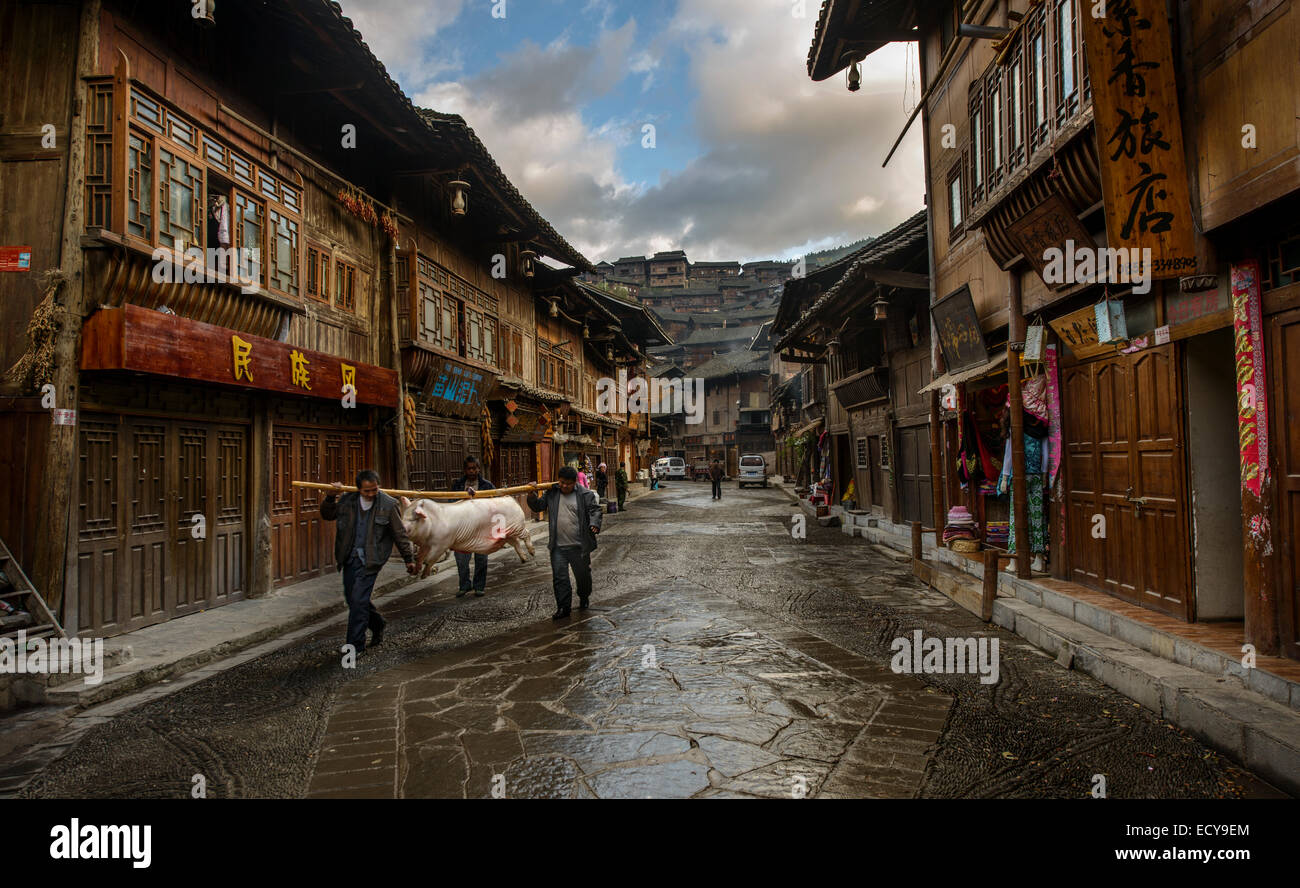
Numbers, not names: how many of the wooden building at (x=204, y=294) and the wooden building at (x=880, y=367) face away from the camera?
0

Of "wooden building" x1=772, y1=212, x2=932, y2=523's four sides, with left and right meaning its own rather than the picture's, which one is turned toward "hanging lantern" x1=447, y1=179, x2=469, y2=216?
front

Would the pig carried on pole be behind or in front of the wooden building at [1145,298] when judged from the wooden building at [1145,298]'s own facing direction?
in front

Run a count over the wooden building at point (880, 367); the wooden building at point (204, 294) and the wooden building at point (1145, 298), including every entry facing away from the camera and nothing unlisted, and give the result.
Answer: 0

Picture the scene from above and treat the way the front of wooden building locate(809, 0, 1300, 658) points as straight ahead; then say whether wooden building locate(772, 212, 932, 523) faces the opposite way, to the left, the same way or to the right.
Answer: the same way

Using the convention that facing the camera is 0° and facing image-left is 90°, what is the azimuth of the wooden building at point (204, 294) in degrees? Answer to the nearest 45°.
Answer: approximately 315°

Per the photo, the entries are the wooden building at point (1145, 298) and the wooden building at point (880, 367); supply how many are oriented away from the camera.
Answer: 0

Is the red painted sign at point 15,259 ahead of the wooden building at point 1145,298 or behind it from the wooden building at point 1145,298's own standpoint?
ahead

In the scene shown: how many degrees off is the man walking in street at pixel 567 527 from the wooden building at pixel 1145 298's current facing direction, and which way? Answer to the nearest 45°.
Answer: approximately 45° to its right

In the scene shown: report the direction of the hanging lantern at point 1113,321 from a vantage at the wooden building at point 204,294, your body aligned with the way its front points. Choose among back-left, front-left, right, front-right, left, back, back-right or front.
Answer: front

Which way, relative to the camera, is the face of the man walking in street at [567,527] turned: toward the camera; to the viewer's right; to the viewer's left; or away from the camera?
toward the camera

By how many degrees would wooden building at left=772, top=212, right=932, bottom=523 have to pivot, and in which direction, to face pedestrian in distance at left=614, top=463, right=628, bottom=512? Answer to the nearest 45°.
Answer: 0° — it already faces them

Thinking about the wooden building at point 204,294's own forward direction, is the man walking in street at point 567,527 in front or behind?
in front

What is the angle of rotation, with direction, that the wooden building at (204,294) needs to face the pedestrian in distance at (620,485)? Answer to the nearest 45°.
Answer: approximately 90° to its left

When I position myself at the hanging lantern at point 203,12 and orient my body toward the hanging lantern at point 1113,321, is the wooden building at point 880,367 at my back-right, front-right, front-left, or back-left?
front-left

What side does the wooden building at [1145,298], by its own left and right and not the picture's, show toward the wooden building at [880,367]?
right

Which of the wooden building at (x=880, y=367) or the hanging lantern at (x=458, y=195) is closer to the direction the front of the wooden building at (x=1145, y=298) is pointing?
the hanging lantern

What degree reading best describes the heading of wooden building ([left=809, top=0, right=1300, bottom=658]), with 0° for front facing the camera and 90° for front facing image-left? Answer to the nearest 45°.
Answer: approximately 45°
